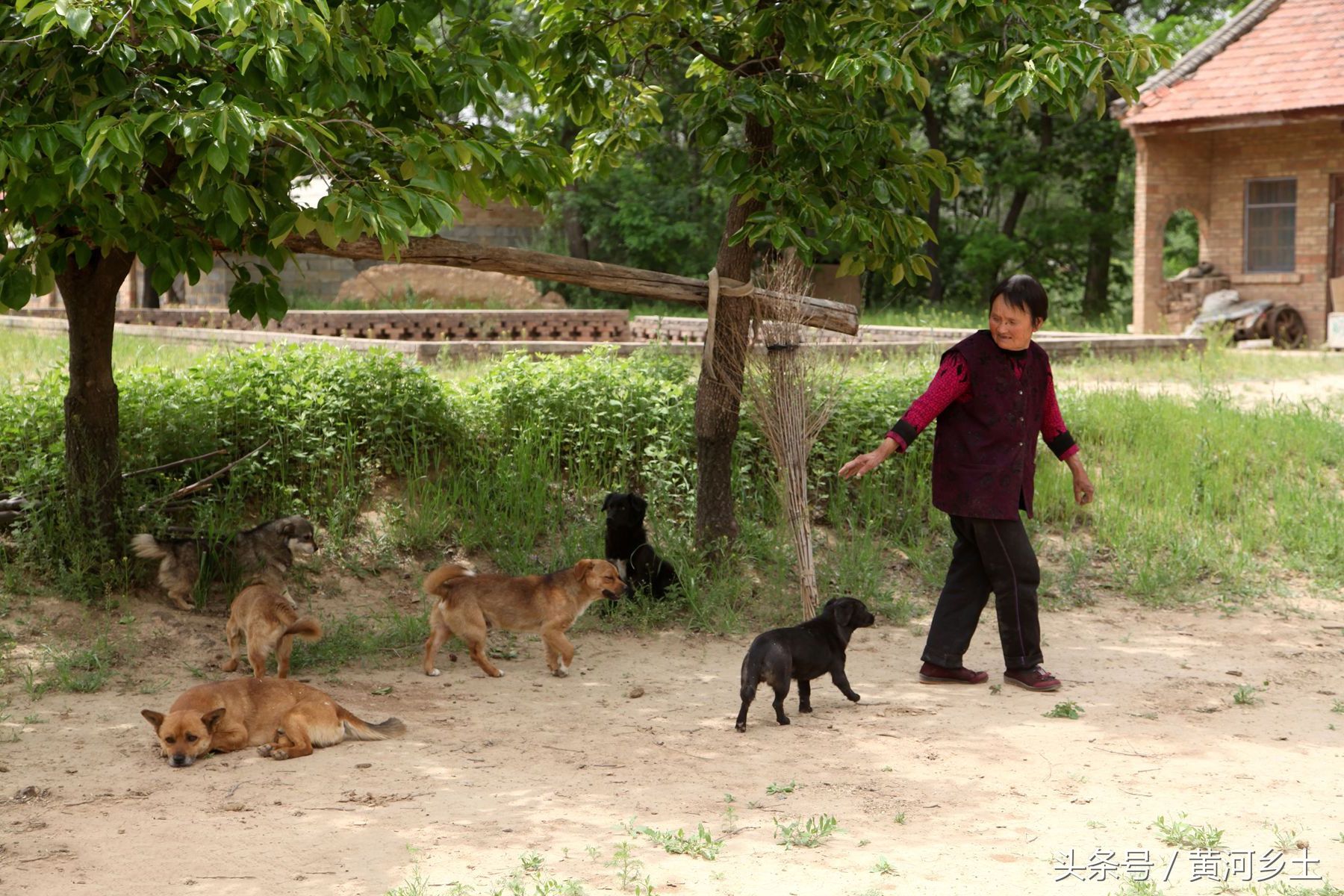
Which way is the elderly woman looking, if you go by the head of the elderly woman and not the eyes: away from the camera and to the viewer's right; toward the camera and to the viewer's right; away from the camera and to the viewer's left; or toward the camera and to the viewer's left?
toward the camera and to the viewer's left

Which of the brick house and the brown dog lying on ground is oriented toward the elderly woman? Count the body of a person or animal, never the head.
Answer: the brick house

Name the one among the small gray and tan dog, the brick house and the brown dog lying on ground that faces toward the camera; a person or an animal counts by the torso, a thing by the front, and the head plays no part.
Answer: the brick house

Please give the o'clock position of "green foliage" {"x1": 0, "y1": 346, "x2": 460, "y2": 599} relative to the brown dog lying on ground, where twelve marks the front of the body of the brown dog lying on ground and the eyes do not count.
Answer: The green foliage is roughly at 3 o'clock from the brown dog lying on ground.

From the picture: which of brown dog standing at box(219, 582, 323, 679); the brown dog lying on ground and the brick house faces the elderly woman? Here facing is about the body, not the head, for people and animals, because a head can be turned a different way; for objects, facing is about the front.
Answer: the brick house

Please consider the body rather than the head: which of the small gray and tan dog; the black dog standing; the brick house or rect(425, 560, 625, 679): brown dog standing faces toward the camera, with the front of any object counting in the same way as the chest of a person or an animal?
the brick house

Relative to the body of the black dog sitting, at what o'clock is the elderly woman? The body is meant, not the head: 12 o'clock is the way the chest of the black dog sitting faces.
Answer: The elderly woman is roughly at 9 o'clock from the black dog sitting.

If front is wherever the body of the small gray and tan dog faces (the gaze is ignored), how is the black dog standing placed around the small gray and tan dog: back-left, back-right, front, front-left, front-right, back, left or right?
front-right

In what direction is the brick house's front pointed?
toward the camera

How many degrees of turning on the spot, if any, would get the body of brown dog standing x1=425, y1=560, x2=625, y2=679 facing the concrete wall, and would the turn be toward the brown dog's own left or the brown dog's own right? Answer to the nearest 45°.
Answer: approximately 90° to the brown dog's own left

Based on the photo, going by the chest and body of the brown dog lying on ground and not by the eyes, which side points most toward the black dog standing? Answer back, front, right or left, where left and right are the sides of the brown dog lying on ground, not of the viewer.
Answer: back

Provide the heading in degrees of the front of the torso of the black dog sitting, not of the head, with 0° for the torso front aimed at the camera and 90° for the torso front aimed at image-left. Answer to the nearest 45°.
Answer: approximately 45°

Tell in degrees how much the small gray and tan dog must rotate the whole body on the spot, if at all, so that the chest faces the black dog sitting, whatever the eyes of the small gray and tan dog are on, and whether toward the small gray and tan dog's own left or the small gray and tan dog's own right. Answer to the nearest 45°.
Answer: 0° — it already faces it

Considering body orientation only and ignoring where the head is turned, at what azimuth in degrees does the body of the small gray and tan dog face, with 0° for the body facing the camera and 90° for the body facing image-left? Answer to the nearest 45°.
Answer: approximately 270°

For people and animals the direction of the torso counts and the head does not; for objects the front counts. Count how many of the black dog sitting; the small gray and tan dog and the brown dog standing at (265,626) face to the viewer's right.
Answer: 1
